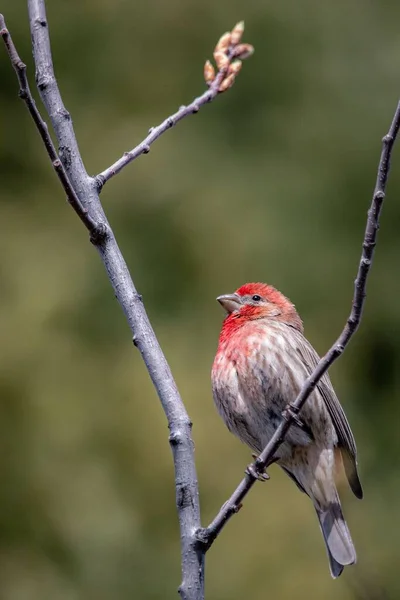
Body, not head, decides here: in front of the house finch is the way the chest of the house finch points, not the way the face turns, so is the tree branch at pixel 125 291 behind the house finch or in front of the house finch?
in front

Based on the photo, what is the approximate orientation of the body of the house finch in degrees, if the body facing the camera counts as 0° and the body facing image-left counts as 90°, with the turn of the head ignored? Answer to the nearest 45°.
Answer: approximately 45°
